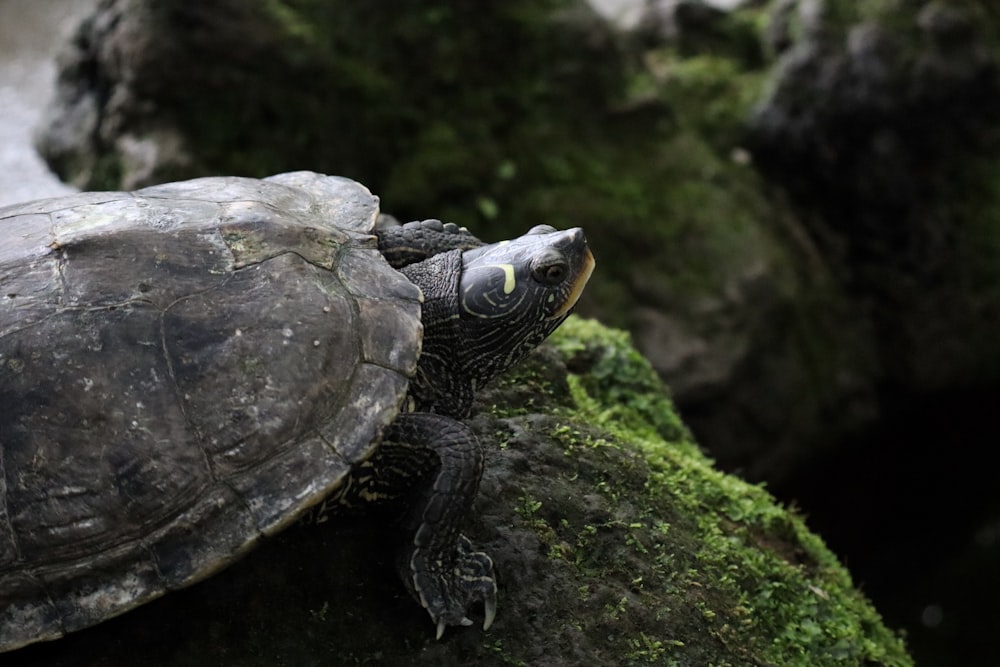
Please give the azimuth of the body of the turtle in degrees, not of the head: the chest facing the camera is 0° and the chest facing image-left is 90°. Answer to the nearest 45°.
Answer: approximately 270°
